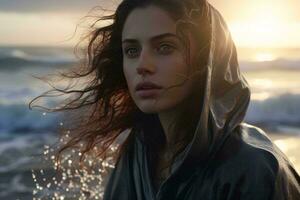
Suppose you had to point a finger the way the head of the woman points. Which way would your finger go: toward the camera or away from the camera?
toward the camera

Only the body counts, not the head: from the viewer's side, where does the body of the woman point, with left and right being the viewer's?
facing the viewer and to the left of the viewer
